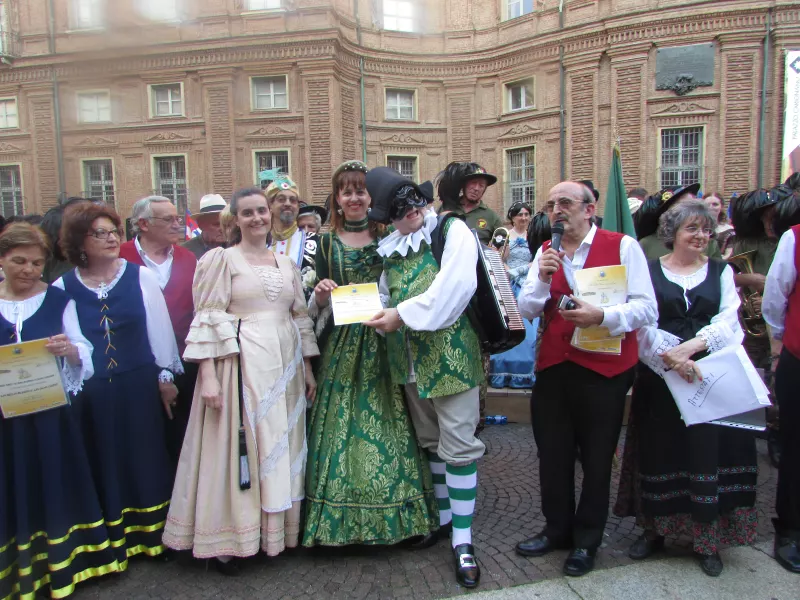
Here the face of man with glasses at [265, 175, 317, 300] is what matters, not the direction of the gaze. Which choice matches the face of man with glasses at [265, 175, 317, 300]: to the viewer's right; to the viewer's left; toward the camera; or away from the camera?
toward the camera

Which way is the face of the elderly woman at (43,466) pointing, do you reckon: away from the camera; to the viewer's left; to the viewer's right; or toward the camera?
toward the camera

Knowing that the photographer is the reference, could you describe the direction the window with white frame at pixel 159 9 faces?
facing the viewer

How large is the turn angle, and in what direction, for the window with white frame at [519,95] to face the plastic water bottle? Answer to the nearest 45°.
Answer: approximately 45° to its left

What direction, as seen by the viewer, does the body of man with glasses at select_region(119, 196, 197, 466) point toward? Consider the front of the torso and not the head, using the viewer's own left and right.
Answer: facing the viewer and to the right of the viewer

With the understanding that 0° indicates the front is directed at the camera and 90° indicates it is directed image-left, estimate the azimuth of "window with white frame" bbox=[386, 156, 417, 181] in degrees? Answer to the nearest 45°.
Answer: approximately 0°

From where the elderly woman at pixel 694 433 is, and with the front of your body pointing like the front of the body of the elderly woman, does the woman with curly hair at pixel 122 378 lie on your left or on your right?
on your right

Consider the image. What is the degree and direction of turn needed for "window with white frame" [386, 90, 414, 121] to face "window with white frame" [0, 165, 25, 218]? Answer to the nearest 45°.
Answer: approximately 90° to its right

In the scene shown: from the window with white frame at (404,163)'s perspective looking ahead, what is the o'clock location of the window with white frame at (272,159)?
the window with white frame at (272,159) is roughly at 3 o'clock from the window with white frame at (404,163).

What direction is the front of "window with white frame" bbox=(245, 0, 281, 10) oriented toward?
toward the camera

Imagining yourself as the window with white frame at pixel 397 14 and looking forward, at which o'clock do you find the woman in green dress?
The woman in green dress is roughly at 12 o'clock from the window with white frame.

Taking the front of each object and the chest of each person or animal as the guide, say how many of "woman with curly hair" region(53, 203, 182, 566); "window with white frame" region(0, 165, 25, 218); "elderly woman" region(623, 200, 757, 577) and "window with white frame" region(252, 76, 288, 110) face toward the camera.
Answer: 4

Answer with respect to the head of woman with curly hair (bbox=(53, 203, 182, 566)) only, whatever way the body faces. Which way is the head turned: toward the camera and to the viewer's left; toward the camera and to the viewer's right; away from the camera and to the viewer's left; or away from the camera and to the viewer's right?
toward the camera and to the viewer's right

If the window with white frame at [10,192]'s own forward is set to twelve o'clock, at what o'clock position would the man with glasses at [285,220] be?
The man with glasses is roughly at 12 o'clock from the window with white frame.

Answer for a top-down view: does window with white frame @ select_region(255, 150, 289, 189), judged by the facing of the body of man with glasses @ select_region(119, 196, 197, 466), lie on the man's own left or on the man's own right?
on the man's own left

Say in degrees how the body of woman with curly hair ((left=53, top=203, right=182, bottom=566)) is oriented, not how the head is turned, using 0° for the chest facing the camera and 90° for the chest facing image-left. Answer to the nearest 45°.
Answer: approximately 0°

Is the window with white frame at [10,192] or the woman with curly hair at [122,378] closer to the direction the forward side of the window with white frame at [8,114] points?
the woman with curly hair

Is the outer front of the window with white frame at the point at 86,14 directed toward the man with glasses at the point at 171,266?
yes

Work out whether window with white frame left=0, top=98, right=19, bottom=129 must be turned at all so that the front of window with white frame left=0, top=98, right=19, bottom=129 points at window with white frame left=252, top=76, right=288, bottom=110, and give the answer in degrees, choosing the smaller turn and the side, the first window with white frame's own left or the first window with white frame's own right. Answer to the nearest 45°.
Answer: approximately 90° to the first window with white frame's own left
